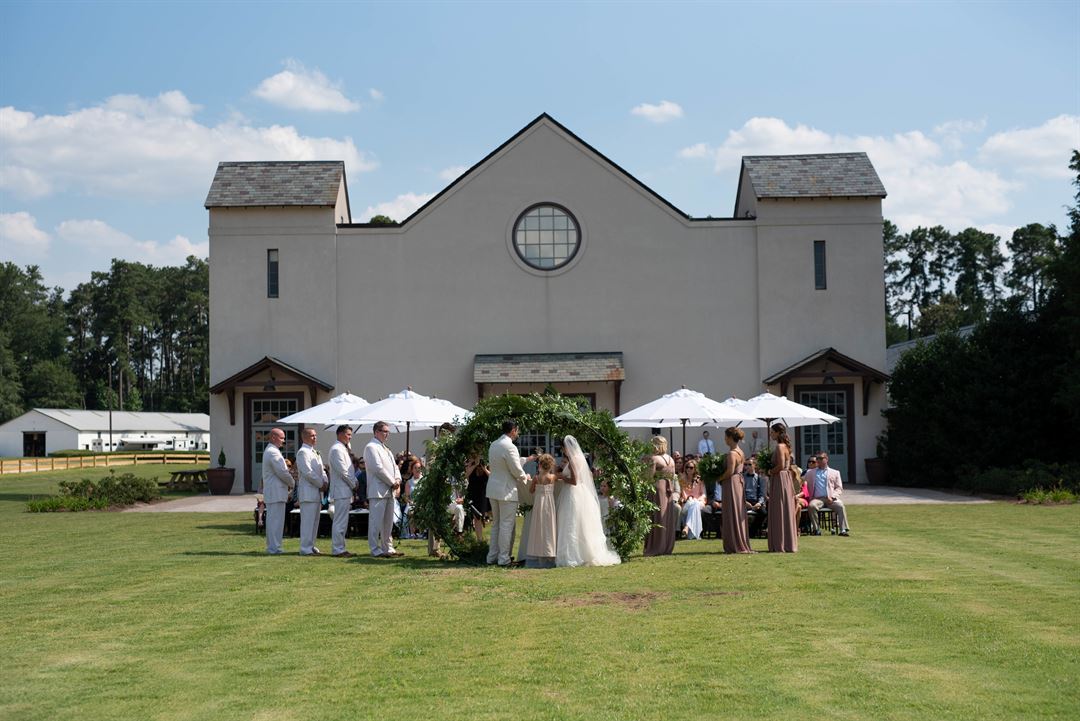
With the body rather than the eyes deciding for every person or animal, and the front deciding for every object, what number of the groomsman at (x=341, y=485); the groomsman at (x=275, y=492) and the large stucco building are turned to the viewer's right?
2

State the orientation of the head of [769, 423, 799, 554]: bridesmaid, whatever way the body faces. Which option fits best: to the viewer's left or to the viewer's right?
to the viewer's left

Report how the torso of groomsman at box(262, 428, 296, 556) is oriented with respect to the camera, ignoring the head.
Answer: to the viewer's right

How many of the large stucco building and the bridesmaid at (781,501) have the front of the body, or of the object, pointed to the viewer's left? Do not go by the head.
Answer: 1

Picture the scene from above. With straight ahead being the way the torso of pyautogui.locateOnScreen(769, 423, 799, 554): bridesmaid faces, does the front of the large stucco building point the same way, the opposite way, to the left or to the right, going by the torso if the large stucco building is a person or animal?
to the left

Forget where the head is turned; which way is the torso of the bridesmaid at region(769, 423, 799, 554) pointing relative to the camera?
to the viewer's left

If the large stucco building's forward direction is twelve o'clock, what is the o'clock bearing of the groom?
The groom is roughly at 12 o'clock from the large stucco building.

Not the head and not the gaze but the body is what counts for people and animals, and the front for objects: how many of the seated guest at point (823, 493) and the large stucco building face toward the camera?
2

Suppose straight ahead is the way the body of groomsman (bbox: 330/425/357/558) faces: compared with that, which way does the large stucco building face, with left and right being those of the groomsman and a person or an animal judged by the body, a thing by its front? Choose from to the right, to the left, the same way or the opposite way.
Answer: to the right

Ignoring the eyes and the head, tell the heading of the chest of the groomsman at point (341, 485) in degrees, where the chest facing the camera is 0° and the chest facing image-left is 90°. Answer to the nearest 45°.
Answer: approximately 270°
